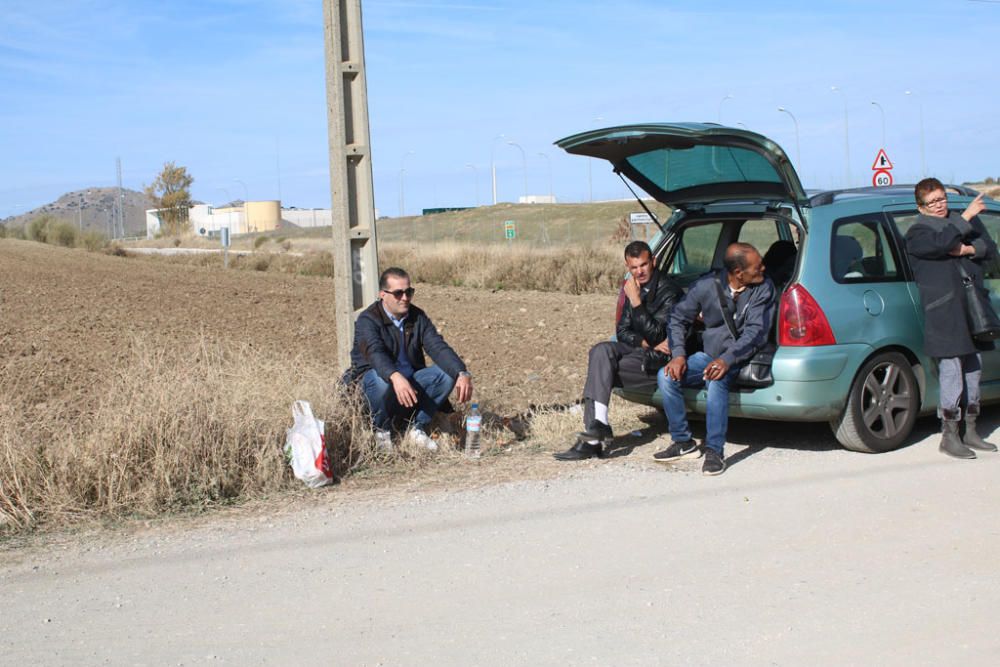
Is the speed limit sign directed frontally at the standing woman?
yes

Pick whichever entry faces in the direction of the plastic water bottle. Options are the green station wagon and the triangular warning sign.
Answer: the triangular warning sign

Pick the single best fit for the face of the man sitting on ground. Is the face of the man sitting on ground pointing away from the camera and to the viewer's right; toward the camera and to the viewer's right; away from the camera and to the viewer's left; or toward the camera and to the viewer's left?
toward the camera and to the viewer's right

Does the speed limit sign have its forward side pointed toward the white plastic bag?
yes

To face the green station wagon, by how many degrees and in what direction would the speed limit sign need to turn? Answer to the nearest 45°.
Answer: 0° — it already faces it

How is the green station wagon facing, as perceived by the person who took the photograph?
facing away from the viewer and to the right of the viewer

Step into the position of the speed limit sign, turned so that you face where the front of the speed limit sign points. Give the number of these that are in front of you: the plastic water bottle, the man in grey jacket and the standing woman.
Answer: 3

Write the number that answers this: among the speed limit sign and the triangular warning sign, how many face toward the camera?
2

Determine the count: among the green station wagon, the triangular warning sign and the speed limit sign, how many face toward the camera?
2

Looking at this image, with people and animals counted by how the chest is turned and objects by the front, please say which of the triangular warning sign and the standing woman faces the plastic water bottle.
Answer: the triangular warning sign

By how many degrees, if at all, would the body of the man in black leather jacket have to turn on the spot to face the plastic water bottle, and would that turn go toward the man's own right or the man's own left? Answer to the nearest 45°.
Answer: approximately 45° to the man's own right
